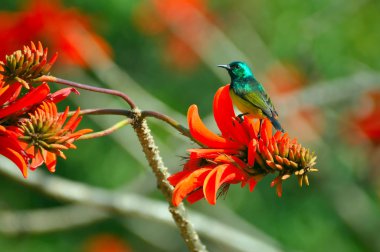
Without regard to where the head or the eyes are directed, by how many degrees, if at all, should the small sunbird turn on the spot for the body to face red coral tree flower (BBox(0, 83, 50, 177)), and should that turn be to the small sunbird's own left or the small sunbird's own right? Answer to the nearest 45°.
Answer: approximately 45° to the small sunbird's own left

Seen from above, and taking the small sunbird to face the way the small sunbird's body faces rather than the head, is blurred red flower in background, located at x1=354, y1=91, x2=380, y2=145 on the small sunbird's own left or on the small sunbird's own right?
on the small sunbird's own right

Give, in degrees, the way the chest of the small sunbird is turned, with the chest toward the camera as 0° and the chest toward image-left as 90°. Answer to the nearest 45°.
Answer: approximately 90°
